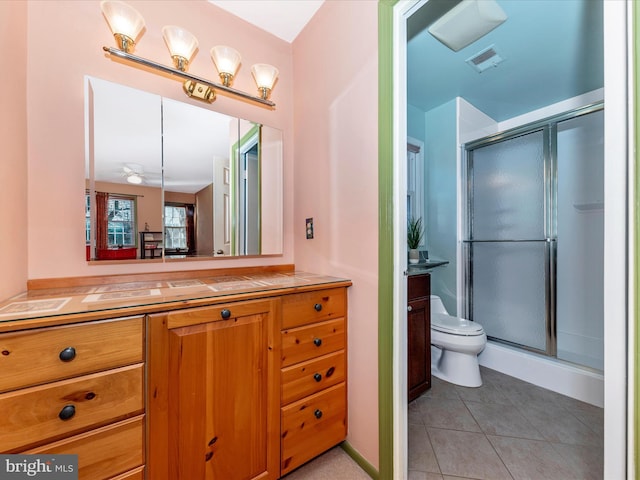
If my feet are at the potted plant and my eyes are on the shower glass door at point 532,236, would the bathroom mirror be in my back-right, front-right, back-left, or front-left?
back-right

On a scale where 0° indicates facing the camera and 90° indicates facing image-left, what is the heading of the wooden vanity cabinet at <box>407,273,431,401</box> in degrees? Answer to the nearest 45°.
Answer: approximately 315°

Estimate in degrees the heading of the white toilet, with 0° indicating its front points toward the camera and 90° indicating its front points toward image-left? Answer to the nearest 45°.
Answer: approximately 315°

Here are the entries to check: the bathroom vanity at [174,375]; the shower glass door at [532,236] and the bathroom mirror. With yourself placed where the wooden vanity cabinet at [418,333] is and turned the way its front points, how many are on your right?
2

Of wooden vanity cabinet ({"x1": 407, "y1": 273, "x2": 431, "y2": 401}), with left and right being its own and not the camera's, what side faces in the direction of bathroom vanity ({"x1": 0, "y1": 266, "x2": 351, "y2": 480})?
right

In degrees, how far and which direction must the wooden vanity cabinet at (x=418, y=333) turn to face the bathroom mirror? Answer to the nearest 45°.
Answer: approximately 90° to its right

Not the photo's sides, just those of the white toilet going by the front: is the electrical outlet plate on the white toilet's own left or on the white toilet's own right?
on the white toilet's own right

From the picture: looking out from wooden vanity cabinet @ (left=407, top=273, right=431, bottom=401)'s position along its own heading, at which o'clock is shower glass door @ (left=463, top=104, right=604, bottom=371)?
The shower glass door is roughly at 9 o'clock from the wooden vanity cabinet.
